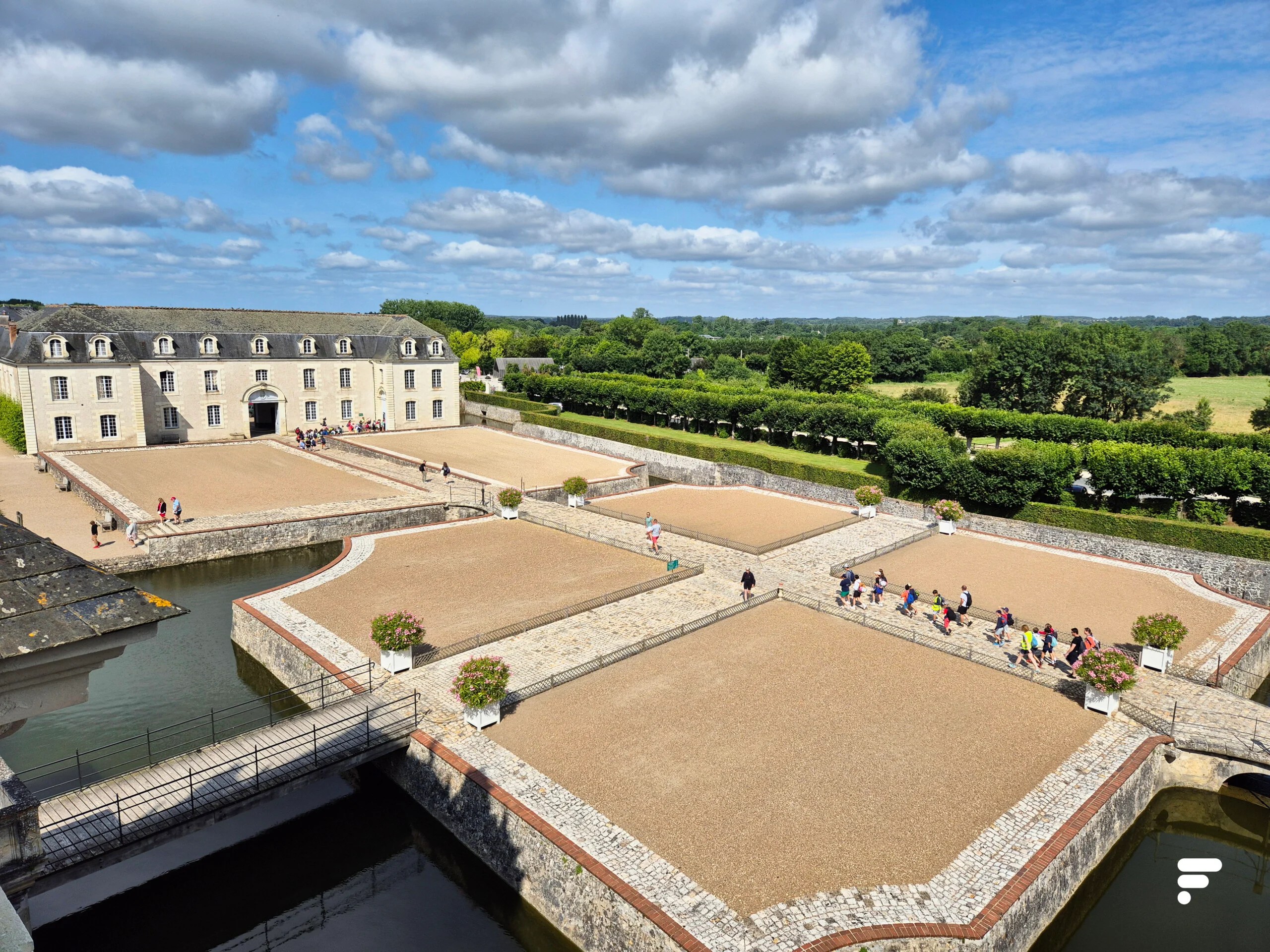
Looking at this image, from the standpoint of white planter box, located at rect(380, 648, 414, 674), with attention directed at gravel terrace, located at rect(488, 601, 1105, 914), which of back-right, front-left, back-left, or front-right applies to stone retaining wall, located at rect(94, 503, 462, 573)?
back-left

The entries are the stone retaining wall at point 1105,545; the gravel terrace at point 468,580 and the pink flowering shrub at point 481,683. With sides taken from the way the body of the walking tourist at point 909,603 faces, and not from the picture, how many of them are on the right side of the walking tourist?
1

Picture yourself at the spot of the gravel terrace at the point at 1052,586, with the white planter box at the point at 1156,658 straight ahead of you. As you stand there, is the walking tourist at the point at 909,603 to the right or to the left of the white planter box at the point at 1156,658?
right
